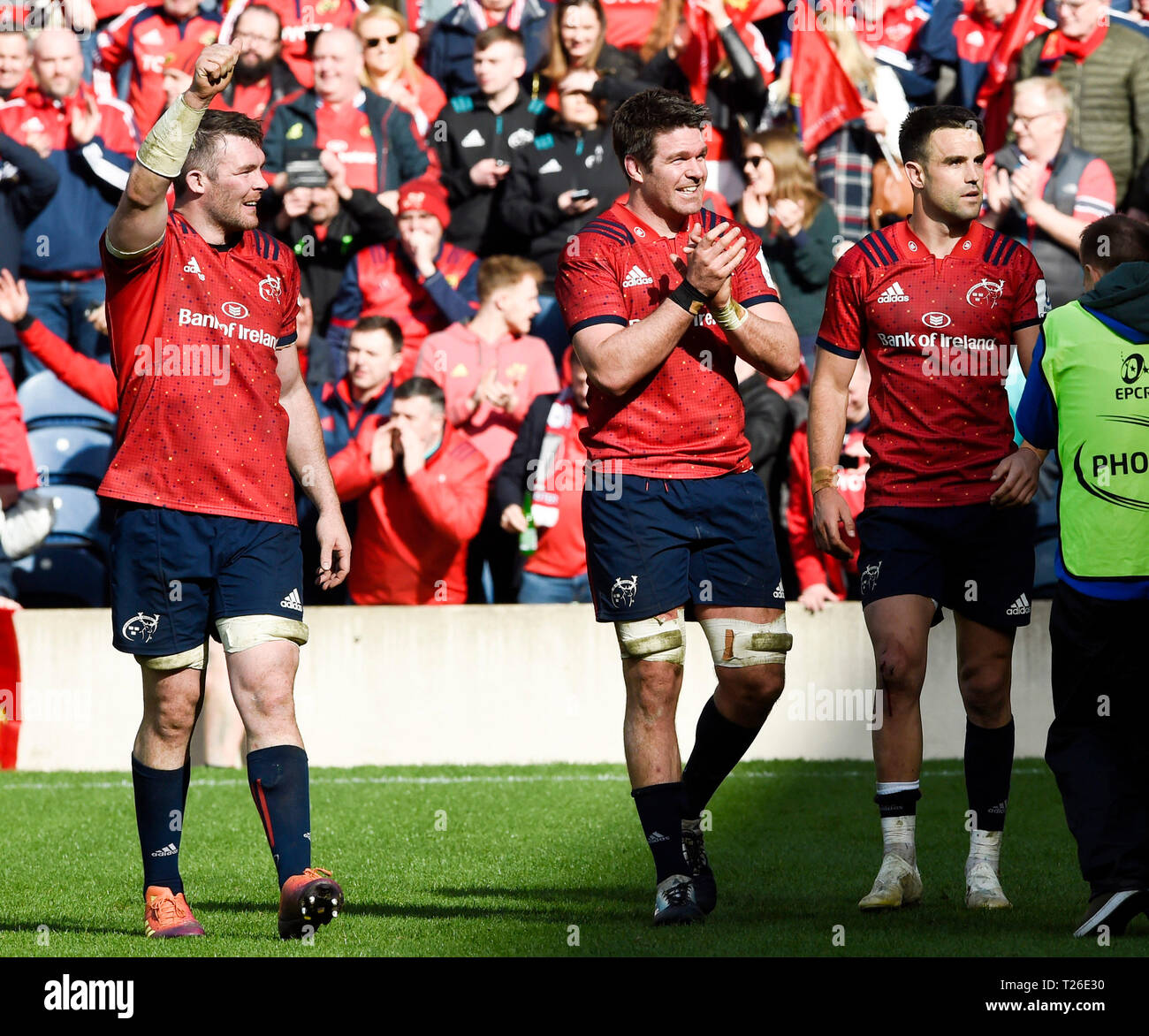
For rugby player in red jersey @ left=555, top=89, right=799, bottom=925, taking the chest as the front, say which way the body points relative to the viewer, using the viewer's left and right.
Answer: facing the viewer and to the right of the viewer

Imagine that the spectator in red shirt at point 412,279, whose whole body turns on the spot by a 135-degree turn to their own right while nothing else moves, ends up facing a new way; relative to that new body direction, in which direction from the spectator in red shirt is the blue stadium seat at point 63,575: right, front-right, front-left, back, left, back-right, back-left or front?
front-left

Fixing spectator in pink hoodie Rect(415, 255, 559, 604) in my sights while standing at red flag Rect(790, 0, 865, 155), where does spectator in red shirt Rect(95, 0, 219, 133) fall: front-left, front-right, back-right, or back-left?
front-right

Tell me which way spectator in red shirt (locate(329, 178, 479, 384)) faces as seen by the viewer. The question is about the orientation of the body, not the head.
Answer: toward the camera

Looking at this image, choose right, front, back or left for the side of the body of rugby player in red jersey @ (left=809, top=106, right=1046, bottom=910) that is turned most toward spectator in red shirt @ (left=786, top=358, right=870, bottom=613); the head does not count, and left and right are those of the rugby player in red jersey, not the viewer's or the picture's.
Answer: back

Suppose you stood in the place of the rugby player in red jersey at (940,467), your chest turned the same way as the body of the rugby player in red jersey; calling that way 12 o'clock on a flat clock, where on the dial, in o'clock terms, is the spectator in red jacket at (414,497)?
The spectator in red jacket is roughly at 5 o'clock from the rugby player in red jersey.

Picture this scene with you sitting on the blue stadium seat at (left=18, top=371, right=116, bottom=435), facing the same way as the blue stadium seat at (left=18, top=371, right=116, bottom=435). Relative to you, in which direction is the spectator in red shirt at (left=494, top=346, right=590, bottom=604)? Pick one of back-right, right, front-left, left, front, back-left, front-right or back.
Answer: front-left

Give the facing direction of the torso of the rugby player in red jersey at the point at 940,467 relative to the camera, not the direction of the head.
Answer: toward the camera

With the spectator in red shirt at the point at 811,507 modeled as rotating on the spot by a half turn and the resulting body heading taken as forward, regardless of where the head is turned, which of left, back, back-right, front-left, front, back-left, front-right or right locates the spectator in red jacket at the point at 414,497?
left

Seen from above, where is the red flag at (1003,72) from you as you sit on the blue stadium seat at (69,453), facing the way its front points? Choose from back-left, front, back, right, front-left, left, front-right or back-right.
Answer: left

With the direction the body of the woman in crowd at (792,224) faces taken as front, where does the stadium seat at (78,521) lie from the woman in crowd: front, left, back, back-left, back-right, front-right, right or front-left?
front

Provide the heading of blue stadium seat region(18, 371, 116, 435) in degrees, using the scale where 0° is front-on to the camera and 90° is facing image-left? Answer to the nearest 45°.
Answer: approximately 0°
